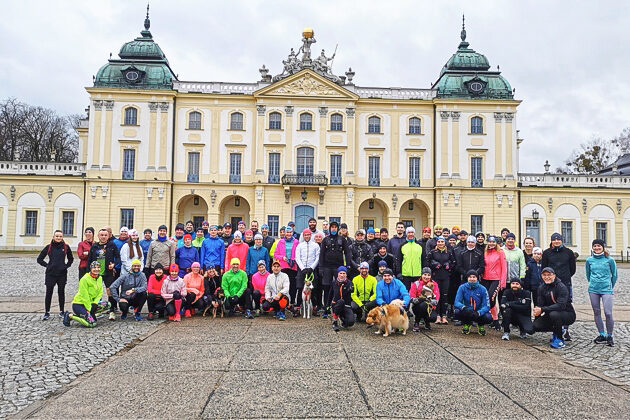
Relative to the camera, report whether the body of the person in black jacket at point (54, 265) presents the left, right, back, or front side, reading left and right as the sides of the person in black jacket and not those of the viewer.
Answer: front

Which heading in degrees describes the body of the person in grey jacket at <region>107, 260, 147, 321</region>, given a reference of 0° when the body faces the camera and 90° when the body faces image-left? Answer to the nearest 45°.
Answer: approximately 0°

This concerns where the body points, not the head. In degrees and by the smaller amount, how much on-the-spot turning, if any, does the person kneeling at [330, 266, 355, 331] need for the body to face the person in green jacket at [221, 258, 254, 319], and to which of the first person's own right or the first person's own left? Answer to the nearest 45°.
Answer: approximately 90° to the first person's own right

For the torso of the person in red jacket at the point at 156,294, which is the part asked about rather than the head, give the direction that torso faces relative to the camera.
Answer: toward the camera

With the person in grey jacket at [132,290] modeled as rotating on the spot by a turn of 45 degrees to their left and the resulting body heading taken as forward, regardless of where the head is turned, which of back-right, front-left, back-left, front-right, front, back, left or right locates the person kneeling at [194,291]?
front-left

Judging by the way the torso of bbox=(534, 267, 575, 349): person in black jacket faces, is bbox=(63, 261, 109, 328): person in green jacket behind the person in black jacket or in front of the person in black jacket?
in front

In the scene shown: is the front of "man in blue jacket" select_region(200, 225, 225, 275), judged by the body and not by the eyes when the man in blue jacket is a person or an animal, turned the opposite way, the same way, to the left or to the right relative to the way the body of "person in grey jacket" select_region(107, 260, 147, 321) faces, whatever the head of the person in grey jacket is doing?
the same way

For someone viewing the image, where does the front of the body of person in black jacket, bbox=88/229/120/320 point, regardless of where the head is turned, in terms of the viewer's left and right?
facing the viewer

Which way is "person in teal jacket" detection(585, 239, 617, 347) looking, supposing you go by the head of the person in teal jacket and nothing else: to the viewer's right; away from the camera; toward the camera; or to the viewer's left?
toward the camera

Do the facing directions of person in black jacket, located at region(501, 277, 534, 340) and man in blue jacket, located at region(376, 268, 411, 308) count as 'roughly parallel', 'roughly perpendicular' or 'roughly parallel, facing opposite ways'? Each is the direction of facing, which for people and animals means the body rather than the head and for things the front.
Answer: roughly parallel

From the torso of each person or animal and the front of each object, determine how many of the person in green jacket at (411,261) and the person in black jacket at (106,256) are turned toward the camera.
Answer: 2

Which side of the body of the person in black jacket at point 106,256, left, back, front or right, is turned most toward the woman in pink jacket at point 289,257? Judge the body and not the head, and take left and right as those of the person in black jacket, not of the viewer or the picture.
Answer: left

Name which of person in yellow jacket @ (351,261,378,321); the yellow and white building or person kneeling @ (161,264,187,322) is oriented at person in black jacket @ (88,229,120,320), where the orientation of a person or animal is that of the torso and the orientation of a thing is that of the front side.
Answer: the yellow and white building

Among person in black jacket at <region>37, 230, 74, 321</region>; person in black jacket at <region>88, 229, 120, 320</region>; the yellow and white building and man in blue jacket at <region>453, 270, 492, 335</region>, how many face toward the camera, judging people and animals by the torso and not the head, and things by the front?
4

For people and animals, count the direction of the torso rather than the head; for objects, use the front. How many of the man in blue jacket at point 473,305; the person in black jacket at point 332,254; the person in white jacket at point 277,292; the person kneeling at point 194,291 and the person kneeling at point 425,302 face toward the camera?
5

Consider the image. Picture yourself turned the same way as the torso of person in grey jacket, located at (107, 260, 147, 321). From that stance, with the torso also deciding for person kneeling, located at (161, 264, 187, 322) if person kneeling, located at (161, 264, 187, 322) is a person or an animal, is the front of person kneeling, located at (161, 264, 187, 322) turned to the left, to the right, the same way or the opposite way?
the same way

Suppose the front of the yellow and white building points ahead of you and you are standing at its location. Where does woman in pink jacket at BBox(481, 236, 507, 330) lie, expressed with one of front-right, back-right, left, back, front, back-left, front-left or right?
front
